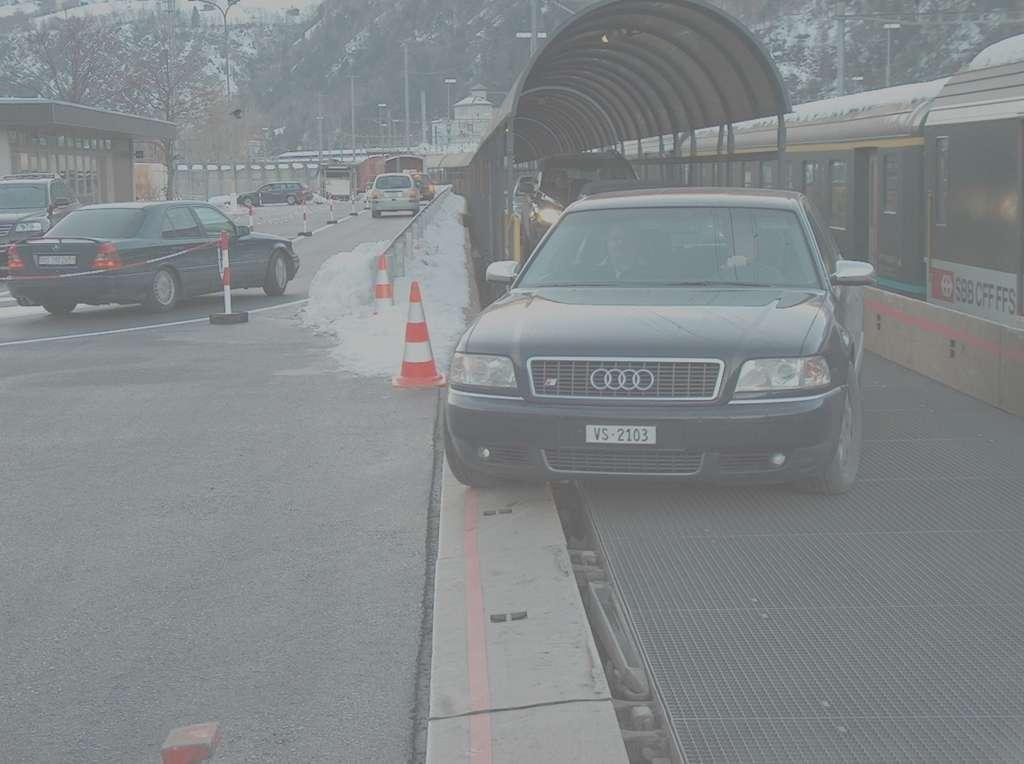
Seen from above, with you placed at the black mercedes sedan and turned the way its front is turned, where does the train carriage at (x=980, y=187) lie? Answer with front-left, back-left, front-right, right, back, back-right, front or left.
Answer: right

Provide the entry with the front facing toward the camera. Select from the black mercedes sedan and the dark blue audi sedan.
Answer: the dark blue audi sedan

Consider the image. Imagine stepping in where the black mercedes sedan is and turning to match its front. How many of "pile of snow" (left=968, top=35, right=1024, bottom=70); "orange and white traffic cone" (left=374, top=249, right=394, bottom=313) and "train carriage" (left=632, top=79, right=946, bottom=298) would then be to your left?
0

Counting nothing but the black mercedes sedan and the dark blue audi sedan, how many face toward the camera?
1

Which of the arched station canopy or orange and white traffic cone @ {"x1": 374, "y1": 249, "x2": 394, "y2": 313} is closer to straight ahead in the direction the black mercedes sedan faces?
the arched station canopy

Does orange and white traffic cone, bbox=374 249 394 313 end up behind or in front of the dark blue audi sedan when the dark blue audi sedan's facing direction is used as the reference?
behind

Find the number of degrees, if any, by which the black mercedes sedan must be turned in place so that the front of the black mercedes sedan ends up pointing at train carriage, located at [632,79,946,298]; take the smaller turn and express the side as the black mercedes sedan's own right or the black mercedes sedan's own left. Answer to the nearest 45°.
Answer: approximately 45° to the black mercedes sedan's own right

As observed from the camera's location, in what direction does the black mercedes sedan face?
facing away from the viewer and to the right of the viewer

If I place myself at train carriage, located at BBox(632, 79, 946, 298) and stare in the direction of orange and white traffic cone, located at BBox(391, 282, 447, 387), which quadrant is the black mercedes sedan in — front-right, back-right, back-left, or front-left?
front-right

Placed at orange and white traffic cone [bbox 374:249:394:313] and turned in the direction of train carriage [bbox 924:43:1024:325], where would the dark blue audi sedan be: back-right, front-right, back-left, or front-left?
front-right

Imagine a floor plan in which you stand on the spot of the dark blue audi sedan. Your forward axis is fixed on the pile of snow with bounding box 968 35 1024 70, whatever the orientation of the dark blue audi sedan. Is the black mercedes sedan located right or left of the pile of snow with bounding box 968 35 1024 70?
left

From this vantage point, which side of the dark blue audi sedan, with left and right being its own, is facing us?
front

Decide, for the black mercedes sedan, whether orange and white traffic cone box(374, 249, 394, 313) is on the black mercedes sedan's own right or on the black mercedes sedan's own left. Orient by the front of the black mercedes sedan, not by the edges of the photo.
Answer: on the black mercedes sedan's own right
